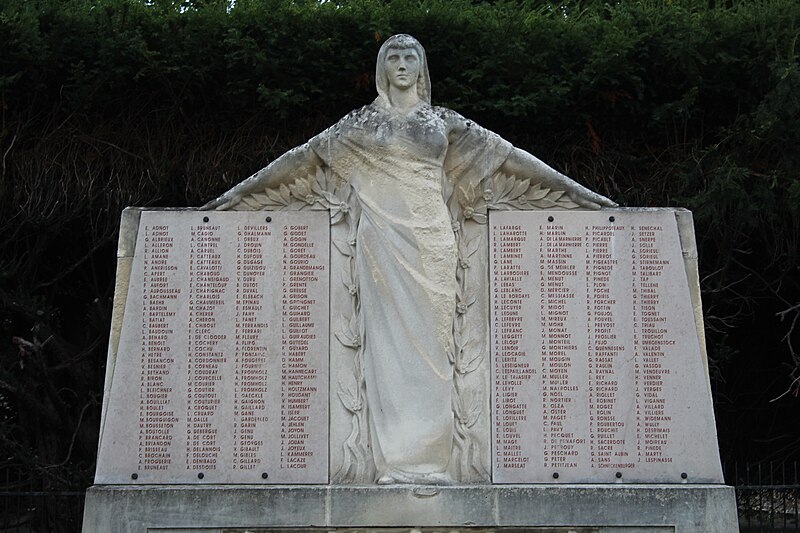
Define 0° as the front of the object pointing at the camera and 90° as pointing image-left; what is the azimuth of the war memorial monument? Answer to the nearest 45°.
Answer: approximately 0°
